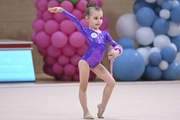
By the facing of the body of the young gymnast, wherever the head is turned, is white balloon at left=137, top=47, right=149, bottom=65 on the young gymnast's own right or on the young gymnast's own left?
on the young gymnast's own left

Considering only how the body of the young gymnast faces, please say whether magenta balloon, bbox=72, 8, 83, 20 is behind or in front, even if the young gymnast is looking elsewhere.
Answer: behind

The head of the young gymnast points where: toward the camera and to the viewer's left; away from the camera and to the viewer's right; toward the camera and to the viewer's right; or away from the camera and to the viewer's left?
toward the camera and to the viewer's right

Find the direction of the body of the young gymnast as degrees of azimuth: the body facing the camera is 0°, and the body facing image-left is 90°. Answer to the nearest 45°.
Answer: approximately 315°

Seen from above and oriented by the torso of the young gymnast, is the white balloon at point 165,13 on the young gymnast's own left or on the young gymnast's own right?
on the young gymnast's own left

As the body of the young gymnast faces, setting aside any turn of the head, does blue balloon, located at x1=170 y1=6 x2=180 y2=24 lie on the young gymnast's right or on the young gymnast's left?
on the young gymnast's left
